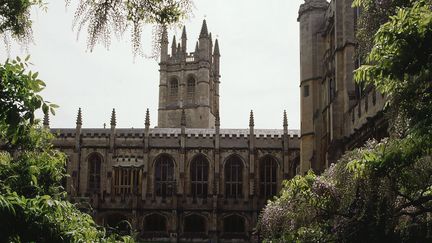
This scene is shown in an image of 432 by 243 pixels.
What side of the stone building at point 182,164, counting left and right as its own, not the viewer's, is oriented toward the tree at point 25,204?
front

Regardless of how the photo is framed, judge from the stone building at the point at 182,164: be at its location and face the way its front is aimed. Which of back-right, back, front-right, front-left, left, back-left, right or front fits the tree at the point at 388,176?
front

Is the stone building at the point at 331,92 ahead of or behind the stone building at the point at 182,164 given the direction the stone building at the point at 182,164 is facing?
ahead

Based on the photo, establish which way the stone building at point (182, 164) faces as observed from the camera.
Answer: facing the viewer
